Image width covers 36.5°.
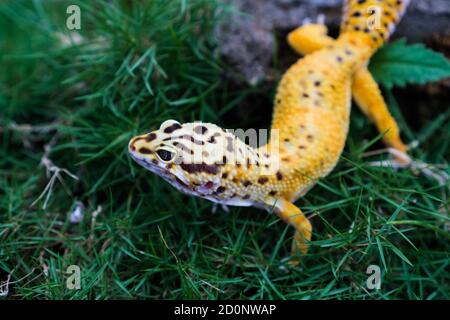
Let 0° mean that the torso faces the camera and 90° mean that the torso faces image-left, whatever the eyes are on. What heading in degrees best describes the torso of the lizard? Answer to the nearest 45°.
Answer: approximately 45°

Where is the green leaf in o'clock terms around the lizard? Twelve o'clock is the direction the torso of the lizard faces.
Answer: The green leaf is roughly at 6 o'clock from the lizard.
